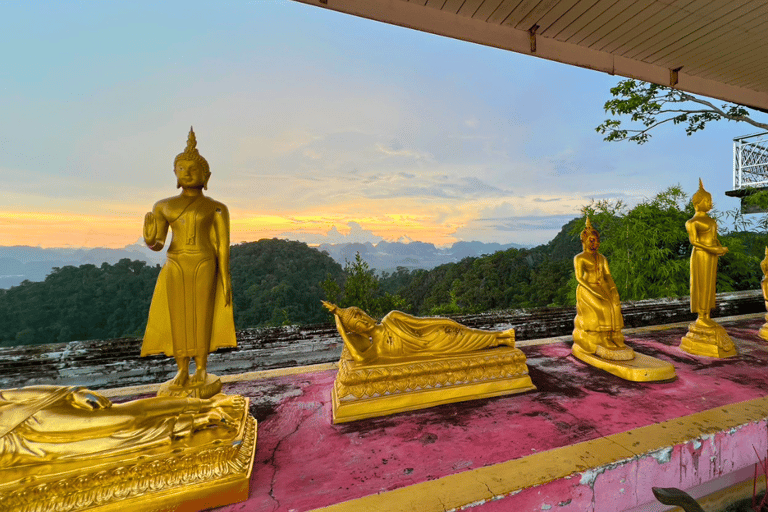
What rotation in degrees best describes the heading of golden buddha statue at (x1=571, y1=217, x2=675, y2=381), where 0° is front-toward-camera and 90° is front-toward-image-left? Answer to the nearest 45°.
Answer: approximately 315°

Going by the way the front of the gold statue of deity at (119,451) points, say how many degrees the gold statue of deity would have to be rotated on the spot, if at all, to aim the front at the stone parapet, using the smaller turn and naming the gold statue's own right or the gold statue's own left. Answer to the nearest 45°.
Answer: approximately 180°

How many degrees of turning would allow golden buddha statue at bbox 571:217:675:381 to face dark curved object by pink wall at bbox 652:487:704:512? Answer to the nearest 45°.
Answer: approximately 45° to its right

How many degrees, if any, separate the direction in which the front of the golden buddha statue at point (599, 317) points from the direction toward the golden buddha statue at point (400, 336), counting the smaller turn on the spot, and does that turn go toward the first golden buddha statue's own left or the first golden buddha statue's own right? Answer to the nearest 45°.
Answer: approximately 90° to the first golden buddha statue's own right

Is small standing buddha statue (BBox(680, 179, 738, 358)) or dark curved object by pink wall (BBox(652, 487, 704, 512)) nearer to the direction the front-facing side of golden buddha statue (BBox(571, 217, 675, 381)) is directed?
the dark curved object by pink wall

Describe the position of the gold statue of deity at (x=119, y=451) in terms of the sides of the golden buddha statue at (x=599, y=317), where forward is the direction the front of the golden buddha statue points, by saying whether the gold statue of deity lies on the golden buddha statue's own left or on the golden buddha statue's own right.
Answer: on the golden buddha statue's own right

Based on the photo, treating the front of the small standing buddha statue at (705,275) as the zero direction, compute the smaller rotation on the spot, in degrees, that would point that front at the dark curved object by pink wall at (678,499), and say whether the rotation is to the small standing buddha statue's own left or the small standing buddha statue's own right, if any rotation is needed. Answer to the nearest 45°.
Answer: approximately 45° to the small standing buddha statue's own right

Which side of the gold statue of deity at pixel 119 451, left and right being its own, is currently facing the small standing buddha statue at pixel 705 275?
left

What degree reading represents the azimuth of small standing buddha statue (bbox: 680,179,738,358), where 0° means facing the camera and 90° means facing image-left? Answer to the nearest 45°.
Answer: approximately 315°

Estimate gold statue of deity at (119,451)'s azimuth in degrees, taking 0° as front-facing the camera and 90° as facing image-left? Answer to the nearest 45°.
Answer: approximately 0°

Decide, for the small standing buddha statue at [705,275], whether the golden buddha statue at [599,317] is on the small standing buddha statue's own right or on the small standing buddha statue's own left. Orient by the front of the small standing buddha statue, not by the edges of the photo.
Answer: on the small standing buddha statue's own right

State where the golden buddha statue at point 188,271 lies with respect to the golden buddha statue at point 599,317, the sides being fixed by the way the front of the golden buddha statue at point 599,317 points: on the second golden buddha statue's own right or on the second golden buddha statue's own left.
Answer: on the second golden buddha statue's own right
